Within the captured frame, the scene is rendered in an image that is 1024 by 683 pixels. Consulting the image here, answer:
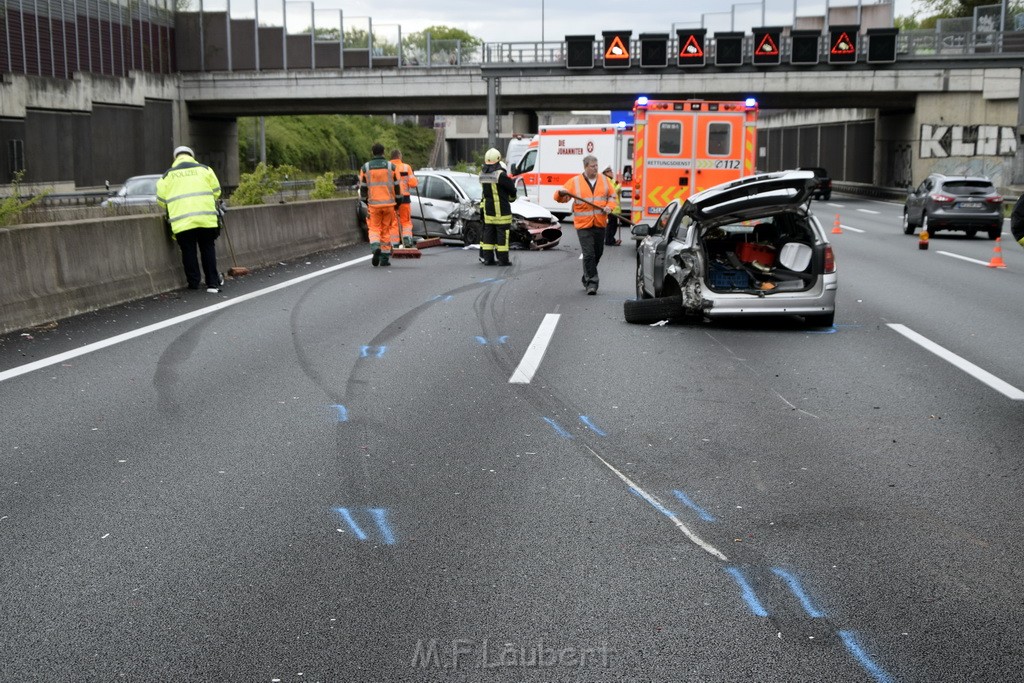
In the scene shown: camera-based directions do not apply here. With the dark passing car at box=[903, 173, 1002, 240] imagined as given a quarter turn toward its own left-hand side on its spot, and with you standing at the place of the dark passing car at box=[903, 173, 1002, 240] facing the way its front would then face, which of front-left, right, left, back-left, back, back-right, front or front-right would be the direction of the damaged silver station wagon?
front-left

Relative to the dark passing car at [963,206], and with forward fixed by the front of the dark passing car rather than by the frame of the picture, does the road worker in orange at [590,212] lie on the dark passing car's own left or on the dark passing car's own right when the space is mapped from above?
on the dark passing car's own left

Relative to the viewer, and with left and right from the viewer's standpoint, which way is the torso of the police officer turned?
facing away from the viewer

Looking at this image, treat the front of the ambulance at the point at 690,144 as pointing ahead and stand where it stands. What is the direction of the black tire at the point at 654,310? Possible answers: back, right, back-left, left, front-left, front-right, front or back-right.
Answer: back

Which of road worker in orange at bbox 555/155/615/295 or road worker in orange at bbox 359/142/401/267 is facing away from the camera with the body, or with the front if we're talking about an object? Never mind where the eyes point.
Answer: road worker in orange at bbox 359/142/401/267

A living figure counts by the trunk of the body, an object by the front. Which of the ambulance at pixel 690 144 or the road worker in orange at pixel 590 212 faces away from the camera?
the ambulance

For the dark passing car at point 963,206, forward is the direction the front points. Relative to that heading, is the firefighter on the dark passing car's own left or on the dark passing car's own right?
on the dark passing car's own left

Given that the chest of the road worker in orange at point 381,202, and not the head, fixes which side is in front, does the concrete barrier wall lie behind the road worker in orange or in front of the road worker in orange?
behind

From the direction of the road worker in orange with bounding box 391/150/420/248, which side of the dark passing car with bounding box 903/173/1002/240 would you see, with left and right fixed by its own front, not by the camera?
left

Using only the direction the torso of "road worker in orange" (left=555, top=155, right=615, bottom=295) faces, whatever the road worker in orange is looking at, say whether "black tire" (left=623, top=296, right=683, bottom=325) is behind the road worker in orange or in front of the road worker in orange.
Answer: in front

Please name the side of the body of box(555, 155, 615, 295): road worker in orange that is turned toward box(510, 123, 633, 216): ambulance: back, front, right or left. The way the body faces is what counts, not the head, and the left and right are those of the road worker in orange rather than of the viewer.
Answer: back

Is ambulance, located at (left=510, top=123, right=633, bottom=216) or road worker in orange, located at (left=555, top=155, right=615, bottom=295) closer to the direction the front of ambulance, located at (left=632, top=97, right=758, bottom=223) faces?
the ambulance

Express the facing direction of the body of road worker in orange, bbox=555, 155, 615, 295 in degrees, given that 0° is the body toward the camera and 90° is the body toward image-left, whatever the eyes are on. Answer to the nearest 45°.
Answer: approximately 0°

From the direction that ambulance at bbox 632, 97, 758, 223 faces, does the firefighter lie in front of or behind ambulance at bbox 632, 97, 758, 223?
behind

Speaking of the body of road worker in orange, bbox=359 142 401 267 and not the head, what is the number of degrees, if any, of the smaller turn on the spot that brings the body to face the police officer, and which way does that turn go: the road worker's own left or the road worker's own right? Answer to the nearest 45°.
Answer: approximately 135° to the road worker's own left

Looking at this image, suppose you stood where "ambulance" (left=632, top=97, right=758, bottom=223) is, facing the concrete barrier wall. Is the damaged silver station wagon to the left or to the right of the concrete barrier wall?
left

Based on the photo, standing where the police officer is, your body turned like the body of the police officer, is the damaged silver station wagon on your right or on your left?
on your right

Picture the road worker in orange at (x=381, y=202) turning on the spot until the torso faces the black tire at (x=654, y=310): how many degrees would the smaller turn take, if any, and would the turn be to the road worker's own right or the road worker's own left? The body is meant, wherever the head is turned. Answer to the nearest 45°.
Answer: approximately 180°
